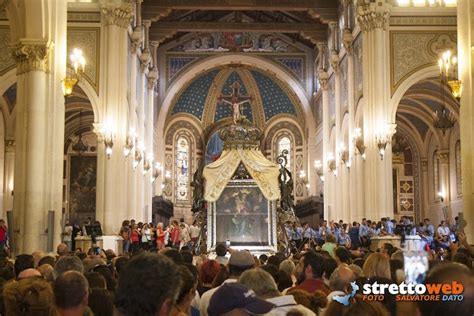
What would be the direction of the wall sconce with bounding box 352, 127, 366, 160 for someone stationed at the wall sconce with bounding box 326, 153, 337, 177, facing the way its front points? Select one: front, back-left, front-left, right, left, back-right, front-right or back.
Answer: left

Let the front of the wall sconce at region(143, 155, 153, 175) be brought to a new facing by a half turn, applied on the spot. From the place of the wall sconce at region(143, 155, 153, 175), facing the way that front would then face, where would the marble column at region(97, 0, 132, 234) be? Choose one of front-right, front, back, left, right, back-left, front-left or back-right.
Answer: left

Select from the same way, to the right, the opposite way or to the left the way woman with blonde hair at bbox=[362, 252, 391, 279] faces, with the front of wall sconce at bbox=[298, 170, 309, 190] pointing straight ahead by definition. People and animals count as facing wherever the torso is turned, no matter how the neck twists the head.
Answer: to the right

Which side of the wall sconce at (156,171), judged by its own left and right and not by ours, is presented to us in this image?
right

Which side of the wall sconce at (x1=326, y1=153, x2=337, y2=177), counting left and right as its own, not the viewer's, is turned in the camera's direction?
left

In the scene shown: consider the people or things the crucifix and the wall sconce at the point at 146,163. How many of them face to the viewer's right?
1

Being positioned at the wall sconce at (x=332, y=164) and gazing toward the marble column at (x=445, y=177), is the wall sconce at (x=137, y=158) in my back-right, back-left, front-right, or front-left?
back-right

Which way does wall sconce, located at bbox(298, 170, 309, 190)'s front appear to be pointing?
to the viewer's left

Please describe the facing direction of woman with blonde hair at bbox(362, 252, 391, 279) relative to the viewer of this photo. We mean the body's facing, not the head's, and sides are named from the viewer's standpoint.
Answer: facing away from the viewer

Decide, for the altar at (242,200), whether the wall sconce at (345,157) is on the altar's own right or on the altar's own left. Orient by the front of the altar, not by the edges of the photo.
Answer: on the altar's own left

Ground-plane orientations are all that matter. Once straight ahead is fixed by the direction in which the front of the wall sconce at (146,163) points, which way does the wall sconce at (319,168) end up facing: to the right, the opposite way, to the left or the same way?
the opposite way

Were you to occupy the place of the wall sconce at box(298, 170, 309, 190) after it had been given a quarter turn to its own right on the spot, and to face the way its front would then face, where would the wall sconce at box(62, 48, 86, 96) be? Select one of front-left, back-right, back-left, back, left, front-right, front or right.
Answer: back

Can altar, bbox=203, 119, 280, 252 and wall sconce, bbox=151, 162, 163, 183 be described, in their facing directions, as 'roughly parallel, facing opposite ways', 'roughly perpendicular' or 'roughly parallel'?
roughly perpendicular

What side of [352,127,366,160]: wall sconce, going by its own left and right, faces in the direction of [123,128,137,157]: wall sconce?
front

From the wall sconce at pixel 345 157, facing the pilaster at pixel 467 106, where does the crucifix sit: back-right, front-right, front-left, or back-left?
back-right

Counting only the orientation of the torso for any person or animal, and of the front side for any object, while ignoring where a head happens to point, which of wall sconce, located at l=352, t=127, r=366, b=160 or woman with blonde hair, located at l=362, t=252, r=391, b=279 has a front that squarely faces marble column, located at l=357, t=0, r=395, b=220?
the woman with blonde hair

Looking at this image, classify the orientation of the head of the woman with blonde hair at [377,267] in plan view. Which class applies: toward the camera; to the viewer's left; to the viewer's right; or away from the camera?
away from the camera

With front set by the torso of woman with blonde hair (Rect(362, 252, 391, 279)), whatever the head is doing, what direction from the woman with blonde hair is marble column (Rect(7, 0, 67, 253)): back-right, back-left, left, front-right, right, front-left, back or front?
front-left
